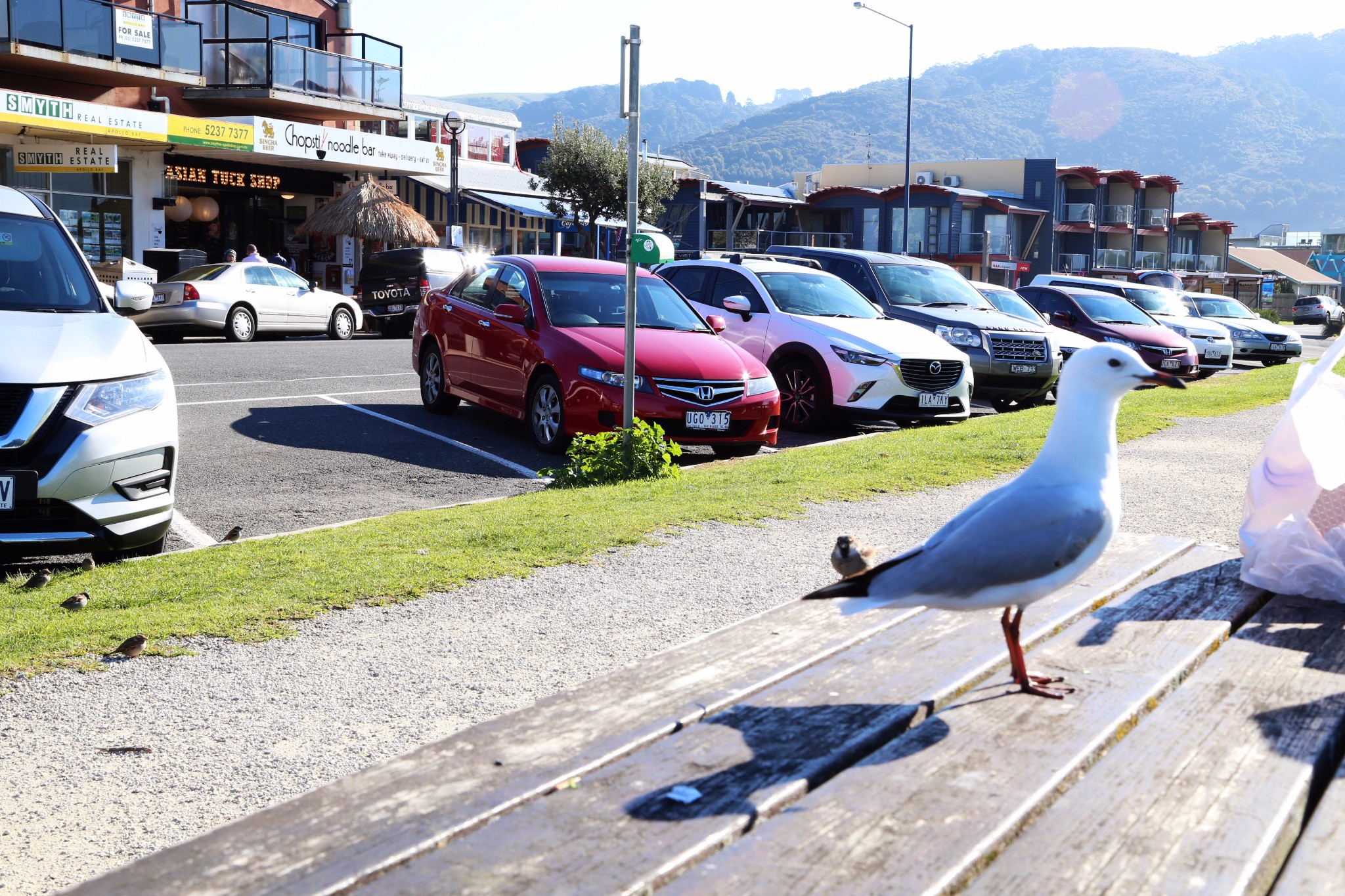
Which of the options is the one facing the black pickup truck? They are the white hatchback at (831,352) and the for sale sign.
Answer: the for sale sign

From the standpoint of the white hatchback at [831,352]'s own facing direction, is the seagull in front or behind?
in front

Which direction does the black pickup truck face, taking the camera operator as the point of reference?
facing away from the viewer and to the right of the viewer

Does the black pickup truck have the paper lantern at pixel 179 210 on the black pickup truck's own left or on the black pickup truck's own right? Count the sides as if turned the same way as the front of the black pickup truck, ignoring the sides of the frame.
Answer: on the black pickup truck's own left

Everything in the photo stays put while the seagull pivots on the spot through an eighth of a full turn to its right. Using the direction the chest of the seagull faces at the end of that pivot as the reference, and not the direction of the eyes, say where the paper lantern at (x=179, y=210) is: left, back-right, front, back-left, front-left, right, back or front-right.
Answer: back

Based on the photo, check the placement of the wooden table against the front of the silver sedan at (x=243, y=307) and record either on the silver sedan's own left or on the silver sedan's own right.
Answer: on the silver sedan's own right

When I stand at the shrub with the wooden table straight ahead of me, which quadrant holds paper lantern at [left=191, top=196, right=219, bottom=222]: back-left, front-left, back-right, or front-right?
back-right

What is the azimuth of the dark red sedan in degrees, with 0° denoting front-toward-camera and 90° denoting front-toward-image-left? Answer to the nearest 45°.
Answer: approximately 315°

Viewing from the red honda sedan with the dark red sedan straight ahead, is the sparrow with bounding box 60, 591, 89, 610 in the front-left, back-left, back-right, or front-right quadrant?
back-right

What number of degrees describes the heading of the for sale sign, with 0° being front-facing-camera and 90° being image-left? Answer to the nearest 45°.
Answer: approximately 315°

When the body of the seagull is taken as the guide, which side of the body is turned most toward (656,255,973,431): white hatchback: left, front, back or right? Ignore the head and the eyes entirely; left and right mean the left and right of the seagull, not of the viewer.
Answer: left

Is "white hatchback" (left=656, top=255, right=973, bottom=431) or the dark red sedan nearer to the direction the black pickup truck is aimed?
the dark red sedan
